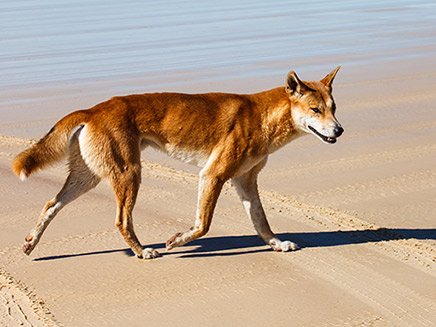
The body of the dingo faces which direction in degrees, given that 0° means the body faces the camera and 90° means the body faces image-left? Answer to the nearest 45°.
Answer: approximately 270°
